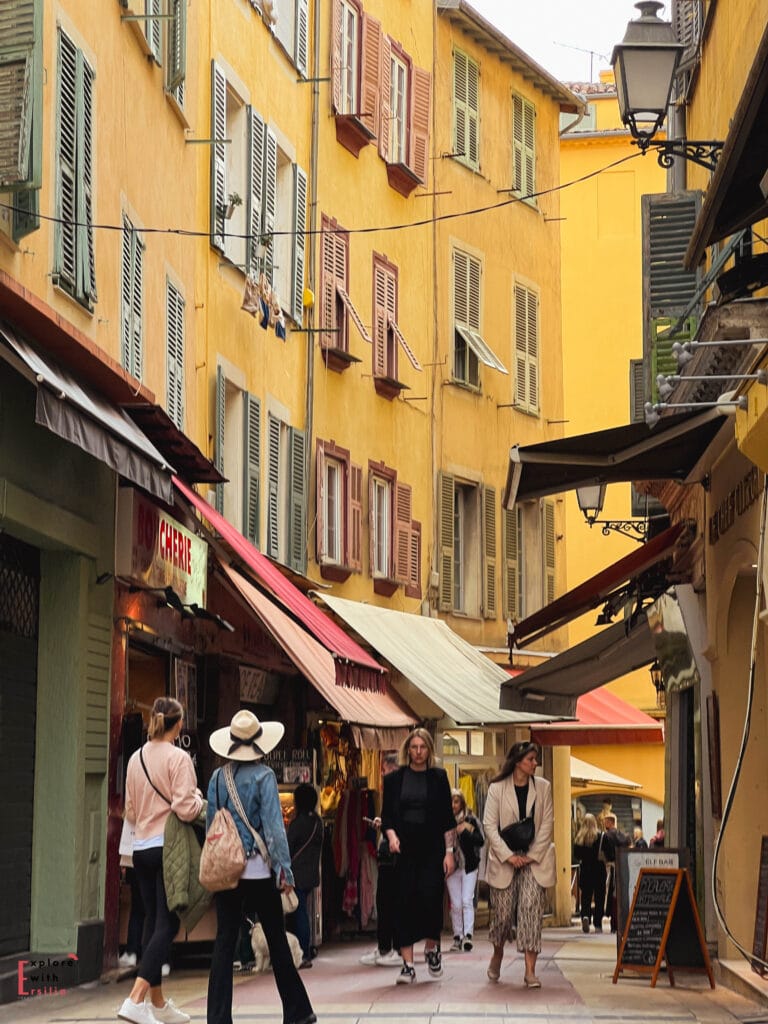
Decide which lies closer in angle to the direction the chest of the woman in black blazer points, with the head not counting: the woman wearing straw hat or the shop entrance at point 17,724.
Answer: the woman wearing straw hat

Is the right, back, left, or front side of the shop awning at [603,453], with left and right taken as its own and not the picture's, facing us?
left

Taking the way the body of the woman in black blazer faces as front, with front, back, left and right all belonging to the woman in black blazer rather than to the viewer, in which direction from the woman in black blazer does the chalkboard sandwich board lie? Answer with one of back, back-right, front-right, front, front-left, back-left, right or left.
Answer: left

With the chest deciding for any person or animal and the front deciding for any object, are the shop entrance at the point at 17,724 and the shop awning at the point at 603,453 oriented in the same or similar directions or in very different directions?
very different directions

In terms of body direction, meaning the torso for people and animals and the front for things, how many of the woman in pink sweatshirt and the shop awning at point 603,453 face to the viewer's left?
1

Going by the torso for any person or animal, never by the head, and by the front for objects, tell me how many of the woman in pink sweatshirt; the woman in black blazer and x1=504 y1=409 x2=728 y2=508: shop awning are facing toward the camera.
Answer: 1

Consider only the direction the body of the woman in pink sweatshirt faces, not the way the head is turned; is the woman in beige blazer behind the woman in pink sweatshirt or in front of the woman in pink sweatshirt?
in front

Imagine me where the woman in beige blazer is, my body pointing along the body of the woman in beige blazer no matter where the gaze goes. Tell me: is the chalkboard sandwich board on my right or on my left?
on my left

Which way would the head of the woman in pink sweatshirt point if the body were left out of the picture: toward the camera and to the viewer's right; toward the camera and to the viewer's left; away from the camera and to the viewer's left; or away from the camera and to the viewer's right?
away from the camera and to the viewer's right

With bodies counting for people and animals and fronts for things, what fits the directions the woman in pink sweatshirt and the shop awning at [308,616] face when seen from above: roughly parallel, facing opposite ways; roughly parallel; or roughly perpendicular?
roughly perpendicular

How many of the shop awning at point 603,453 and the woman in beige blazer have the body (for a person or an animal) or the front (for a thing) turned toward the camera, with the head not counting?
1

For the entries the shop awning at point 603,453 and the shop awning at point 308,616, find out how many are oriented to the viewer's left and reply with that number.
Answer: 1
